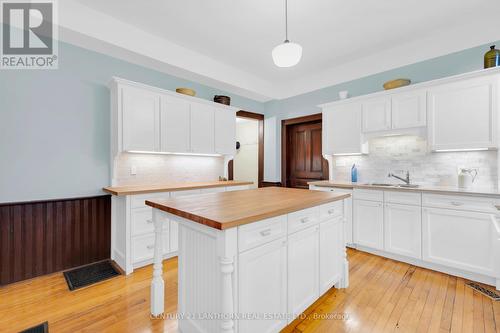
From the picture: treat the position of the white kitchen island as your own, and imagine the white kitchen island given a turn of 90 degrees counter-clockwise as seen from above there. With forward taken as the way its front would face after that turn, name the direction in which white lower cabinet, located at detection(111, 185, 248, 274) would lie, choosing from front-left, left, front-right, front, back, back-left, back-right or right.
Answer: left

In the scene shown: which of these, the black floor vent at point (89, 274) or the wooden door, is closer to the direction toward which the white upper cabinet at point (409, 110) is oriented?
the black floor vent

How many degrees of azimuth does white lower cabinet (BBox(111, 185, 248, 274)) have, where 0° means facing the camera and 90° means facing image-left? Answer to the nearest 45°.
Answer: approximately 315°

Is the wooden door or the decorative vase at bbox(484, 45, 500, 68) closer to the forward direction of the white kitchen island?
the decorative vase

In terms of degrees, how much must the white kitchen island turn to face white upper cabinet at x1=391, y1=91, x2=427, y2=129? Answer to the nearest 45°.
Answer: approximately 90° to its left

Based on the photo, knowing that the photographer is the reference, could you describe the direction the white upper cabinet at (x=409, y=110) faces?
facing the viewer and to the left of the viewer

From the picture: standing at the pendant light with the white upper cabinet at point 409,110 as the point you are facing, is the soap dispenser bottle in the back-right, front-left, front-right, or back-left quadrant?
front-left
